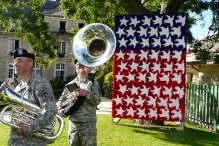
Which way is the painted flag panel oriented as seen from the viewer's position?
toward the camera

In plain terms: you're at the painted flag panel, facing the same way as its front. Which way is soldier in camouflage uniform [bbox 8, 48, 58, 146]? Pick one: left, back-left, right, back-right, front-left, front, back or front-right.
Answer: front

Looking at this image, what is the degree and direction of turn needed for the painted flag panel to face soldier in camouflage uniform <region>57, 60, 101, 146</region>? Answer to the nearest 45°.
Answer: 0° — it already faces them
